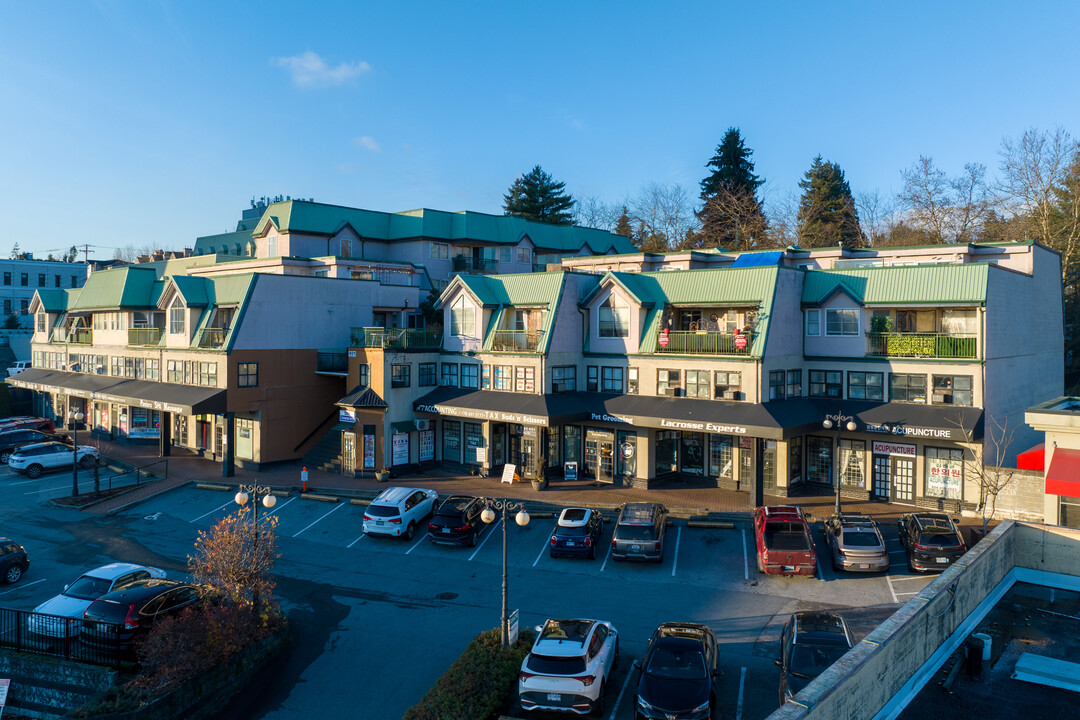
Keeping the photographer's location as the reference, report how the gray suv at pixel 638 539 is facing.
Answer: facing away from the viewer

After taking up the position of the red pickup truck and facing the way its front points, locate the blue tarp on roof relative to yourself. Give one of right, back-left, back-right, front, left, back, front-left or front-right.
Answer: front

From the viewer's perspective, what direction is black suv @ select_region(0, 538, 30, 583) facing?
to the viewer's left

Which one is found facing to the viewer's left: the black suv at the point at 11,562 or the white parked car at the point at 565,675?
the black suv

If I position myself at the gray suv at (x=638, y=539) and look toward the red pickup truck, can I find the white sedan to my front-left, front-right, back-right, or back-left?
back-right

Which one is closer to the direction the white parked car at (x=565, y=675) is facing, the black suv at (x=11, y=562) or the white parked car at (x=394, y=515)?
the white parked car

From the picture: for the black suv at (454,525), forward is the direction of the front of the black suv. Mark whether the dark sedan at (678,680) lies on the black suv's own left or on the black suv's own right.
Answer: on the black suv's own right

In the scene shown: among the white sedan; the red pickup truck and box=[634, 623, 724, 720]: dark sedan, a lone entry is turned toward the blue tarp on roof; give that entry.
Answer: the red pickup truck

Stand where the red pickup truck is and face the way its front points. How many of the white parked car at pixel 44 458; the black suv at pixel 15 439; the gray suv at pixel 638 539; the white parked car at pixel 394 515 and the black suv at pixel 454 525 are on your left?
5

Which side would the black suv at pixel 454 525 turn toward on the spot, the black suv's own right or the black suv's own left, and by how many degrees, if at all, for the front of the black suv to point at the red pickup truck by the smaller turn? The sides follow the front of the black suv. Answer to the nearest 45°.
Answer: approximately 90° to the black suv's own right
